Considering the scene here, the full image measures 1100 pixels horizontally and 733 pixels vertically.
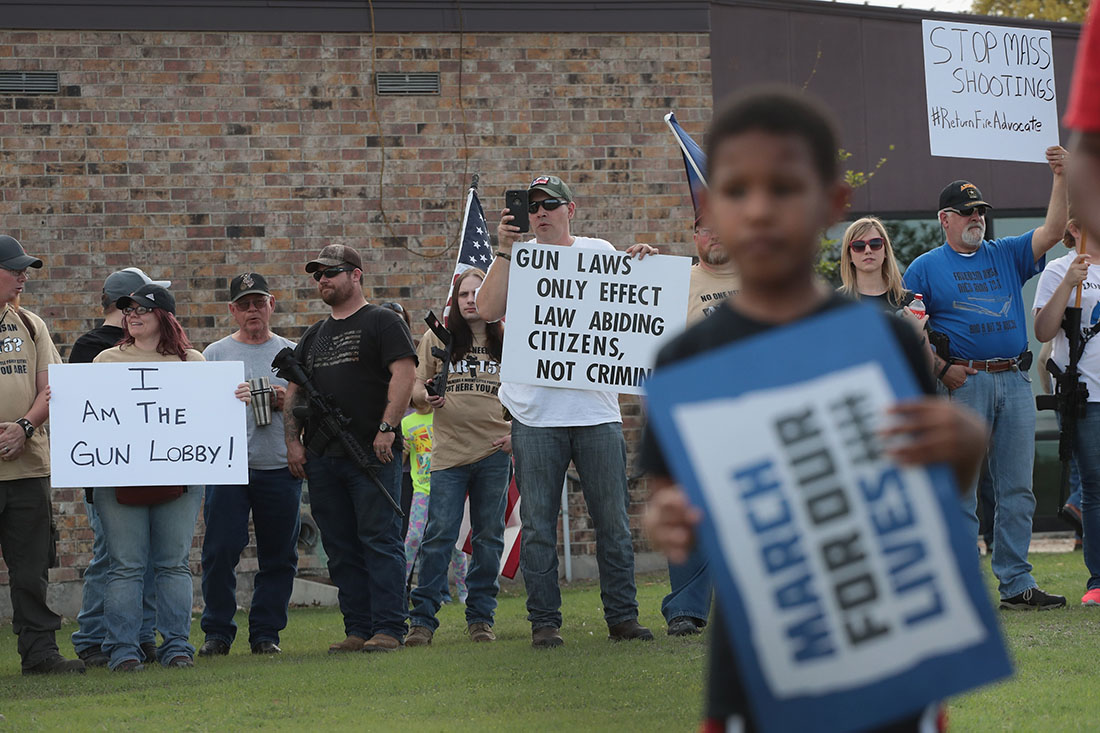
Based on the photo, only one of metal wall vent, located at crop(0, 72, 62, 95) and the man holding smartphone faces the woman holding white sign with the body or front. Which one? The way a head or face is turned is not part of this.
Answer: the metal wall vent

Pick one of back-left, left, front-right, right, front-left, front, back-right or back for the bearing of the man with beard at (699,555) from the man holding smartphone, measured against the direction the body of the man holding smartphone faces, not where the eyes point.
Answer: left

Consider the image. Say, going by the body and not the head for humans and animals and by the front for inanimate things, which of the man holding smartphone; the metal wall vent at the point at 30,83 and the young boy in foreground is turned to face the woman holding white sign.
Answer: the metal wall vent

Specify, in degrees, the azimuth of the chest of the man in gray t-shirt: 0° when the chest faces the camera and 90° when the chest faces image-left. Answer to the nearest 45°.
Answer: approximately 0°

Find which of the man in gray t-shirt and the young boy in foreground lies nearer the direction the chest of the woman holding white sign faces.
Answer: the young boy in foreground

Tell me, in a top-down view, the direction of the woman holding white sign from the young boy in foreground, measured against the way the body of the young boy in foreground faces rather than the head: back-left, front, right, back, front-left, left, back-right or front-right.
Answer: back-right

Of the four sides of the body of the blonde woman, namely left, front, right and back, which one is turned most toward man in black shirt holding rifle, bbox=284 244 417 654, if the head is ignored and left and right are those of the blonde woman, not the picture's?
right

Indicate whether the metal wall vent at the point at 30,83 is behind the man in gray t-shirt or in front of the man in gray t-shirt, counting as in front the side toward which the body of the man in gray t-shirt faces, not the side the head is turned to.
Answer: behind

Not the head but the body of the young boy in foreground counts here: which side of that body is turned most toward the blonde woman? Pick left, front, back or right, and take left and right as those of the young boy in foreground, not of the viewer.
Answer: back

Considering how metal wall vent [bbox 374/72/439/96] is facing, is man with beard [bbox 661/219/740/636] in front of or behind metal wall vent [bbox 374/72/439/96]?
in front

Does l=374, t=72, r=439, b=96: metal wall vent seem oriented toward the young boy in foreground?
yes

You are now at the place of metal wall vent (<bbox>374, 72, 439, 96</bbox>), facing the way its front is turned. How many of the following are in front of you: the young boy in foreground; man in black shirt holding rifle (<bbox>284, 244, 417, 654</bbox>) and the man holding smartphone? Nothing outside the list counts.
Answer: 3
